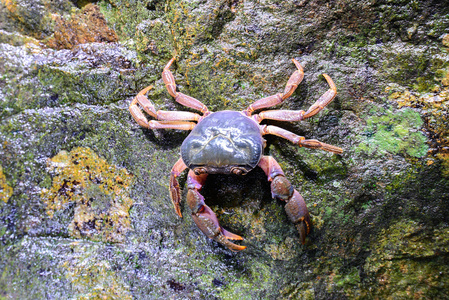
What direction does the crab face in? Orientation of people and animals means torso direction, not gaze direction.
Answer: toward the camera
